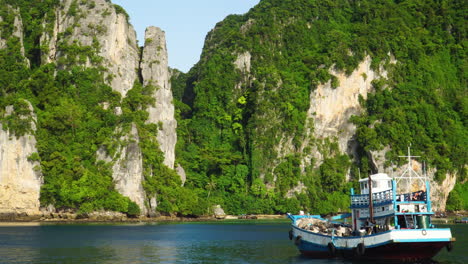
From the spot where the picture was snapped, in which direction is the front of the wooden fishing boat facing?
facing away from the viewer and to the left of the viewer
